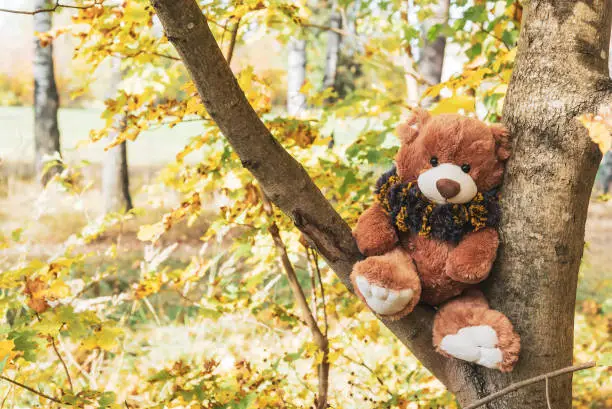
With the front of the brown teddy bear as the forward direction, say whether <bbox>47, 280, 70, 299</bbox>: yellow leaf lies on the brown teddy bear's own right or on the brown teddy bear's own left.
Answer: on the brown teddy bear's own right

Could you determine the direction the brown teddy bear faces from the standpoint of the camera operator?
facing the viewer

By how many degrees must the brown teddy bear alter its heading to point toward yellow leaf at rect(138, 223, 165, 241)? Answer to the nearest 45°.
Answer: approximately 135° to its right
